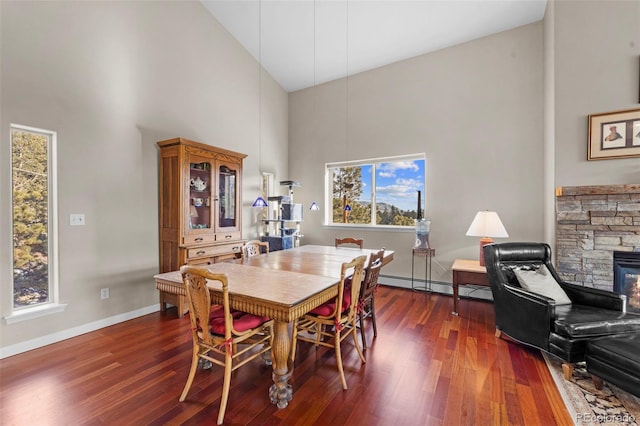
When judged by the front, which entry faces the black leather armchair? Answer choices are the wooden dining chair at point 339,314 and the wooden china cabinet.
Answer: the wooden china cabinet

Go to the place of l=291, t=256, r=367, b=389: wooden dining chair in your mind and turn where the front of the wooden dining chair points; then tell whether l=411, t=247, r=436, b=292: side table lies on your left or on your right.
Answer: on your right

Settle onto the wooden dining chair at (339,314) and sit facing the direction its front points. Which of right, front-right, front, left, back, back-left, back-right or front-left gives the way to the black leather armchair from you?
back-right

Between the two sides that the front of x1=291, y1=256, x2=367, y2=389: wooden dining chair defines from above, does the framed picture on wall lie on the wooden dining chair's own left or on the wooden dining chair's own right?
on the wooden dining chair's own right

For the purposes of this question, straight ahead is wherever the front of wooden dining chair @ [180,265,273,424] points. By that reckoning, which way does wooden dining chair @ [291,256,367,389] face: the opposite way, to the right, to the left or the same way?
to the left

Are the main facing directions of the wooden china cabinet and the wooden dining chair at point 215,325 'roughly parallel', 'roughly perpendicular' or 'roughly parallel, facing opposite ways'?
roughly perpendicular

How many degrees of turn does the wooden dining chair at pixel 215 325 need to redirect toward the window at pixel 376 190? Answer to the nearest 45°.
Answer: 0° — it already faces it

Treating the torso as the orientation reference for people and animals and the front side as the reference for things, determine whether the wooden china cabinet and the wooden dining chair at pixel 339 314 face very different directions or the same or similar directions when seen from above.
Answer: very different directions

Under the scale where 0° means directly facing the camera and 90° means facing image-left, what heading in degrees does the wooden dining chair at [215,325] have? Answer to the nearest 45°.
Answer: approximately 225°

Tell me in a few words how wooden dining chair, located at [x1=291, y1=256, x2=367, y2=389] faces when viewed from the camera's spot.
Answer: facing away from the viewer and to the left of the viewer
